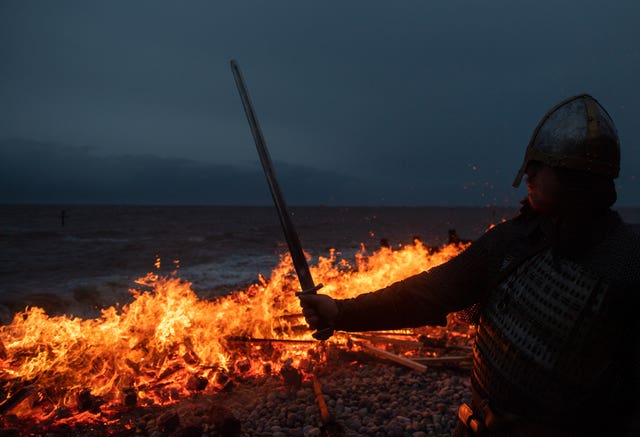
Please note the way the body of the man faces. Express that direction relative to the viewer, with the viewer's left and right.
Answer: facing the viewer and to the left of the viewer

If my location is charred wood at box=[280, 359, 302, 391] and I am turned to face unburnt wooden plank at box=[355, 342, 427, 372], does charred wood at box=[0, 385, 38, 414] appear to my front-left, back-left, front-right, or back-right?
back-left
